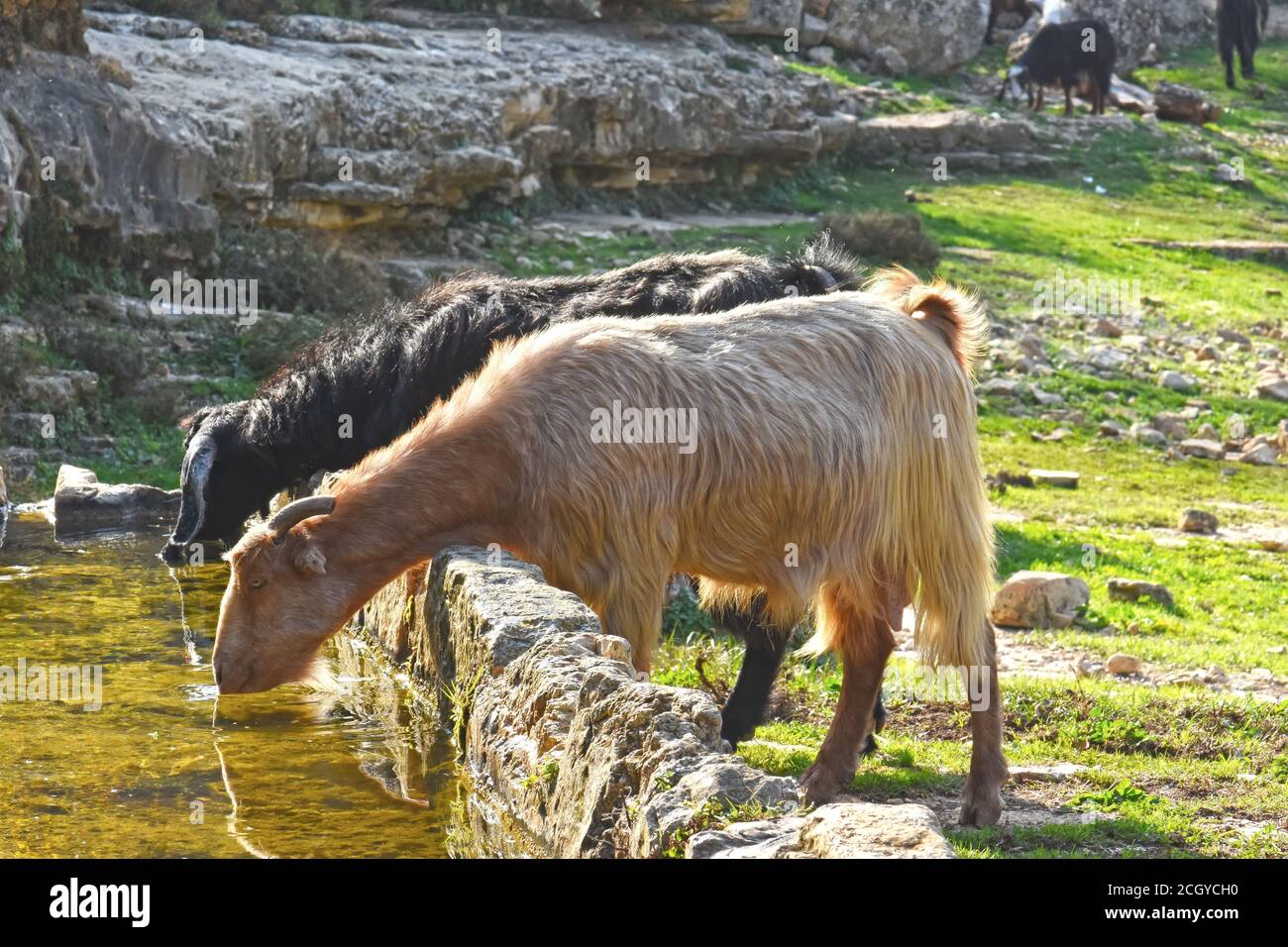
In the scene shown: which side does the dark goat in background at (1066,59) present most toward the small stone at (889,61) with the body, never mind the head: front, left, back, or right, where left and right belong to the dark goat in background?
front

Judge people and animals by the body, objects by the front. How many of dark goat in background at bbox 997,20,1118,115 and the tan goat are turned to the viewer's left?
2

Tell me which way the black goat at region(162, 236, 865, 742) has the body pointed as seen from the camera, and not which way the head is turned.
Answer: to the viewer's left

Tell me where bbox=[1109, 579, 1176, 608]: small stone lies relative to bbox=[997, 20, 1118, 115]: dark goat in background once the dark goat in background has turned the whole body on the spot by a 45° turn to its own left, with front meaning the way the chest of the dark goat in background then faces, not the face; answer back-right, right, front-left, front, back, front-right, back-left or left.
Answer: front-left

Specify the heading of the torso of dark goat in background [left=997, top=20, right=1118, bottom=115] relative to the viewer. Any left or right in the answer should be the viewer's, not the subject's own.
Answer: facing to the left of the viewer

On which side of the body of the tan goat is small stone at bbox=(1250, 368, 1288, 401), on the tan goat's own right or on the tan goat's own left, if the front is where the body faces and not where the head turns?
on the tan goat's own right

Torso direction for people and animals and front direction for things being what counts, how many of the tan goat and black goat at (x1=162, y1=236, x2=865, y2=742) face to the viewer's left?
2

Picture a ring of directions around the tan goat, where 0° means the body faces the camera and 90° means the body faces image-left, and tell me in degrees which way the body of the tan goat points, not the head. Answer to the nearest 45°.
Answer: approximately 90°

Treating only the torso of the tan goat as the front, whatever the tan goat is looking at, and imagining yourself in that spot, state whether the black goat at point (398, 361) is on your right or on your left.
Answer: on your right

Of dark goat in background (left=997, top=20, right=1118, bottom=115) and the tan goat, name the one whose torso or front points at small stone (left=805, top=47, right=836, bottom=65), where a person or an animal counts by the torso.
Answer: the dark goat in background

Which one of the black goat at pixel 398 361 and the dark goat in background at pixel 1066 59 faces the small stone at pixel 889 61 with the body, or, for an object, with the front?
the dark goat in background
